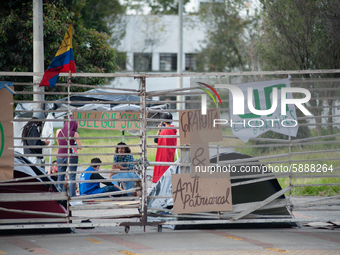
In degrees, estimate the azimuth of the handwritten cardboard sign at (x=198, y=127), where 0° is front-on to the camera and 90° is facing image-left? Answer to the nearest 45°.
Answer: approximately 0°

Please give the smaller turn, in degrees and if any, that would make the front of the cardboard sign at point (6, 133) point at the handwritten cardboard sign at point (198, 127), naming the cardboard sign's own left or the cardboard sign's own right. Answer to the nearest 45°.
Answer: approximately 90° to the cardboard sign's own left

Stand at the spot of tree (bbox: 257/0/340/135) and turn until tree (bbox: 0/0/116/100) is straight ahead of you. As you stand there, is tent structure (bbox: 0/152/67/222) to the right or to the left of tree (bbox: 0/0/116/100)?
left

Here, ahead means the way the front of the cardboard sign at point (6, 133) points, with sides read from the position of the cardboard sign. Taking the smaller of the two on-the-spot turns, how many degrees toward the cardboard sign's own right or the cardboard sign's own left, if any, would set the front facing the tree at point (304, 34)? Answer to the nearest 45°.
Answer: approximately 135° to the cardboard sign's own left

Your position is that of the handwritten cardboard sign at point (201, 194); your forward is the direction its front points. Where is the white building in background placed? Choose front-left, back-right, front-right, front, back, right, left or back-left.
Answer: back

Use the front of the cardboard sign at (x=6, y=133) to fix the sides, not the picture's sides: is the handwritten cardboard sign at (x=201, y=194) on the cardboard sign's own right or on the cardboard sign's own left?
on the cardboard sign's own left

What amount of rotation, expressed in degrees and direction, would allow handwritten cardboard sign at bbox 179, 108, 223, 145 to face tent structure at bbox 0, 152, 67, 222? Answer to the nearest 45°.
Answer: approximately 90° to its right

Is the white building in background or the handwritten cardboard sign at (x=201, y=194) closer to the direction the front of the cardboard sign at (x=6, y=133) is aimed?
the handwritten cardboard sign

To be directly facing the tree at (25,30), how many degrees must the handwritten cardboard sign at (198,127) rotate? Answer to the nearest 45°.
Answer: approximately 135° to its right

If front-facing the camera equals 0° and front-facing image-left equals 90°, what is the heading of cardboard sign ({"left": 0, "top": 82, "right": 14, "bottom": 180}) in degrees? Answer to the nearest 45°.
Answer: approximately 0°

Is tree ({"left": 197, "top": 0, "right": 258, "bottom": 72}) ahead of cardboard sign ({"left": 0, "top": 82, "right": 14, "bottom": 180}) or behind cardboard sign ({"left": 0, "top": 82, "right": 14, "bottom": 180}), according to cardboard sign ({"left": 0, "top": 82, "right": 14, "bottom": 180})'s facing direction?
behind

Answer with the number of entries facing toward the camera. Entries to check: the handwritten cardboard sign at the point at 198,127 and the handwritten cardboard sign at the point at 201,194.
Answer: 2
